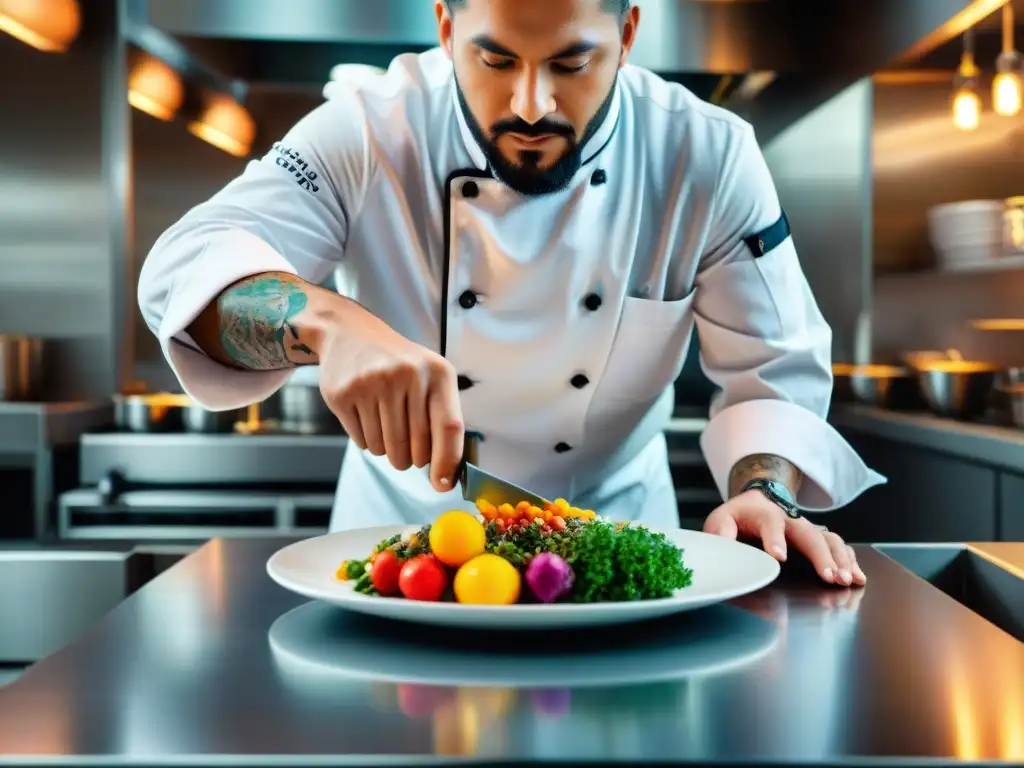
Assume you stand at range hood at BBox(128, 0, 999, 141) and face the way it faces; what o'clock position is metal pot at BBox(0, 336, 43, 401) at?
The metal pot is roughly at 3 o'clock from the range hood.

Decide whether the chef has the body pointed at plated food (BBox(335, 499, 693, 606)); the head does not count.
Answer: yes

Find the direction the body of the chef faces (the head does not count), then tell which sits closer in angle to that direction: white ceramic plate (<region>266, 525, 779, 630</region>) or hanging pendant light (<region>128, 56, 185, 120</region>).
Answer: the white ceramic plate

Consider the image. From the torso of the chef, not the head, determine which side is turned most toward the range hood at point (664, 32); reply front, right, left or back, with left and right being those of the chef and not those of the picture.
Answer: back

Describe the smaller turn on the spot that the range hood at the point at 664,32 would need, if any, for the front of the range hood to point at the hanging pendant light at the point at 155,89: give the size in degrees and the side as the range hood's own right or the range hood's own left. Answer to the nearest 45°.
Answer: approximately 90° to the range hood's own right

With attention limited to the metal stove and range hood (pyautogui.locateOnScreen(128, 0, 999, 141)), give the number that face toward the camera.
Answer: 2

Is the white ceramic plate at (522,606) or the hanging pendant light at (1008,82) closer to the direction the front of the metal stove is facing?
the white ceramic plate

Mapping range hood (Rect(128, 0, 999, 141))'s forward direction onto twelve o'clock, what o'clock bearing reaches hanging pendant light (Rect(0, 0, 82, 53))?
The hanging pendant light is roughly at 3 o'clock from the range hood.

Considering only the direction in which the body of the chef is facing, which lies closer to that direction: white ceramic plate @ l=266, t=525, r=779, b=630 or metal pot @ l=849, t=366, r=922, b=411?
the white ceramic plate

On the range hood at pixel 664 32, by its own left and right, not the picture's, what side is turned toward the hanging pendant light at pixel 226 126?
right

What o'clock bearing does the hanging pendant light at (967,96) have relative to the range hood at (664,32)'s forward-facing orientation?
The hanging pendant light is roughly at 9 o'clock from the range hood.
